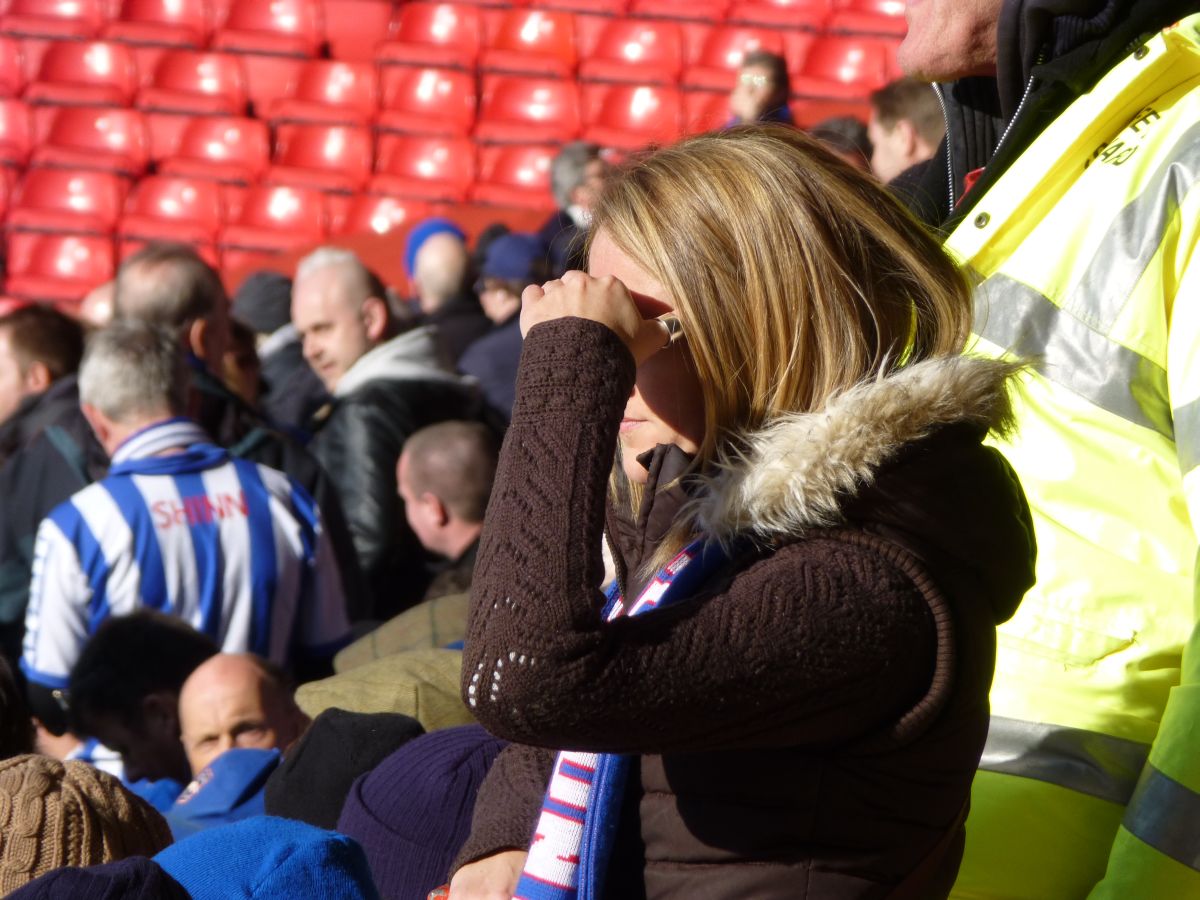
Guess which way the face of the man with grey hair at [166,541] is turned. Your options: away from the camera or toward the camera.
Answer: away from the camera

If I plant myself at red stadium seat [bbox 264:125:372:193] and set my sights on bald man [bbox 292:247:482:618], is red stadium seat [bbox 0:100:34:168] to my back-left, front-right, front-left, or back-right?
back-right

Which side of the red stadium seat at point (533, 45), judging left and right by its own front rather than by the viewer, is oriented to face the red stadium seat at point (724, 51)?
left

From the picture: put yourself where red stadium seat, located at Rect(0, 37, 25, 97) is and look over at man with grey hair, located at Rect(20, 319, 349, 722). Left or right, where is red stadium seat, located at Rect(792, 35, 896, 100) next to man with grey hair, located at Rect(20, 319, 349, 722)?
left

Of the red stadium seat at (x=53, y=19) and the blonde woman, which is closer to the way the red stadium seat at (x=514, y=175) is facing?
the blonde woman

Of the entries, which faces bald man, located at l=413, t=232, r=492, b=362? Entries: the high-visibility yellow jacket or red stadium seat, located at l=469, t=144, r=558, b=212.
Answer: the red stadium seat

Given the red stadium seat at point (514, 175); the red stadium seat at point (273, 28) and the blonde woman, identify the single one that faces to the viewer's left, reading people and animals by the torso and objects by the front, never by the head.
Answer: the blonde woman

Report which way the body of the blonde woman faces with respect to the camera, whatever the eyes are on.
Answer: to the viewer's left

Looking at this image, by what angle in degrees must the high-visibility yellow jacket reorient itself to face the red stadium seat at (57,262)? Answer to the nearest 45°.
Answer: approximately 90° to its right

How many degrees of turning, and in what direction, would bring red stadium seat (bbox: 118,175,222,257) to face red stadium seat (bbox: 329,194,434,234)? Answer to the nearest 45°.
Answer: approximately 90° to its left

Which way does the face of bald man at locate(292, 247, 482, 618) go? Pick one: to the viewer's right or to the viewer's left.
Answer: to the viewer's left

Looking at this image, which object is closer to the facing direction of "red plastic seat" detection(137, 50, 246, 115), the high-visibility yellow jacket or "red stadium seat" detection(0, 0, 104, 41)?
the high-visibility yellow jacket

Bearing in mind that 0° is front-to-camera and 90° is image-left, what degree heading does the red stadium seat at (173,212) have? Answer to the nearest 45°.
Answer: approximately 45°

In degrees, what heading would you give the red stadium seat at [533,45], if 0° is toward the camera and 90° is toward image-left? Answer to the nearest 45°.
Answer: approximately 45°
